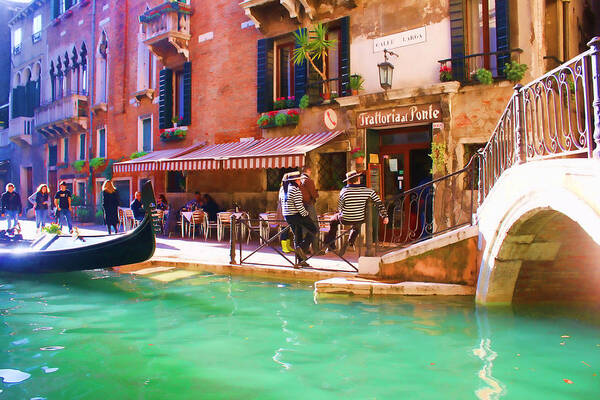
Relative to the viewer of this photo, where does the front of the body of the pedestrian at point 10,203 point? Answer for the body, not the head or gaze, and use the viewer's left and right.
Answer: facing the viewer

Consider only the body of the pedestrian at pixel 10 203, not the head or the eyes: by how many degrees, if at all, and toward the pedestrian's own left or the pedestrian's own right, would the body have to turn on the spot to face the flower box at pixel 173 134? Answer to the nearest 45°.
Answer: approximately 90° to the pedestrian's own left

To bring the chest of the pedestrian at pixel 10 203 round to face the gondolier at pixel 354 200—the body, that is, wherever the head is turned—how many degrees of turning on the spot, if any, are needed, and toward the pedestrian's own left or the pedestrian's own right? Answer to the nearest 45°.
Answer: approximately 45° to the pedestrian's own left

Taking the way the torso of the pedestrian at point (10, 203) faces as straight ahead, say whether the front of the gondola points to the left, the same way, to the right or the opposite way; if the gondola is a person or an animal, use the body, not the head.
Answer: to the left

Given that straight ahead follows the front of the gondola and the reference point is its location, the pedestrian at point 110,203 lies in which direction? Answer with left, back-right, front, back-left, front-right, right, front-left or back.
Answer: left

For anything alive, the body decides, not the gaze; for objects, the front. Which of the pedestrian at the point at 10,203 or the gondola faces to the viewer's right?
the gondola

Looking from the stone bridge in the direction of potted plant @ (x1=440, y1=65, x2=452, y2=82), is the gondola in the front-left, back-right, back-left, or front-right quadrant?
front-left

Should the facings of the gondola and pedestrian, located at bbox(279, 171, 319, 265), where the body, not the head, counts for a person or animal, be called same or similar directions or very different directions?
same or similar directions

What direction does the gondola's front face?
to the viewer's right

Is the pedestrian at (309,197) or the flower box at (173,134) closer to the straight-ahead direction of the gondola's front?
the pedestrian
